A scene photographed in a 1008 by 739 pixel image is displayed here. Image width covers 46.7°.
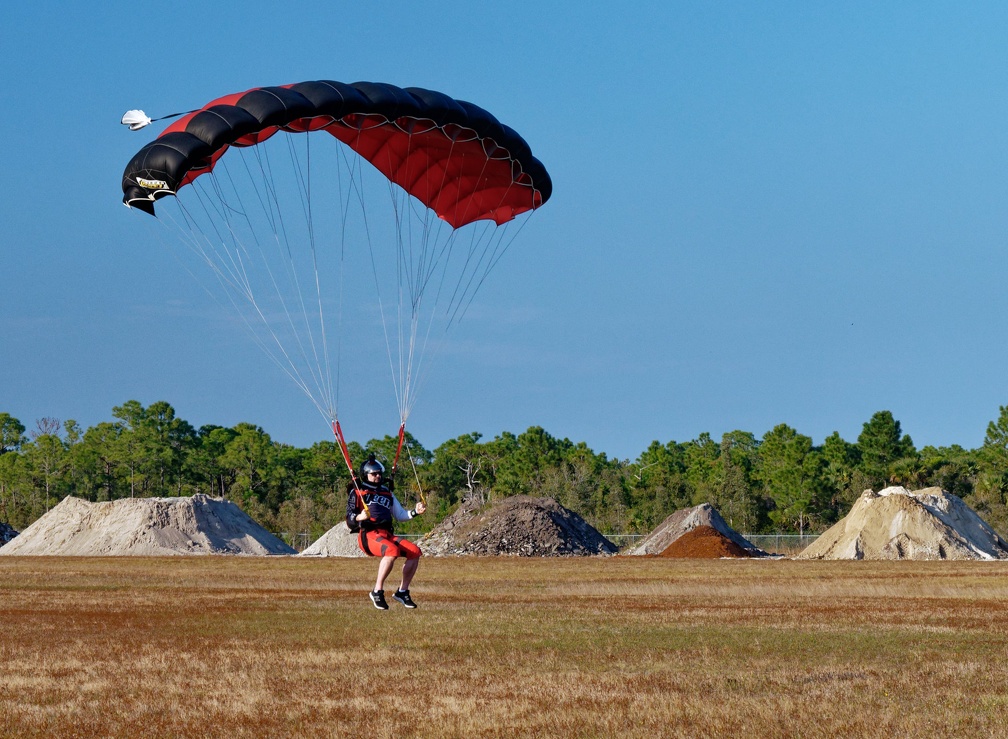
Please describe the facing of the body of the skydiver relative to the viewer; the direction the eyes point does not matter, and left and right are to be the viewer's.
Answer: facing the viewer and to the right of the viewer

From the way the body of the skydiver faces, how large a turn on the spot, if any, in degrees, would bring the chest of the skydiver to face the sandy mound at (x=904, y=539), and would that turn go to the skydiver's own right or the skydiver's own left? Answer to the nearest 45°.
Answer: approximately 90° to the skydiver's own left
